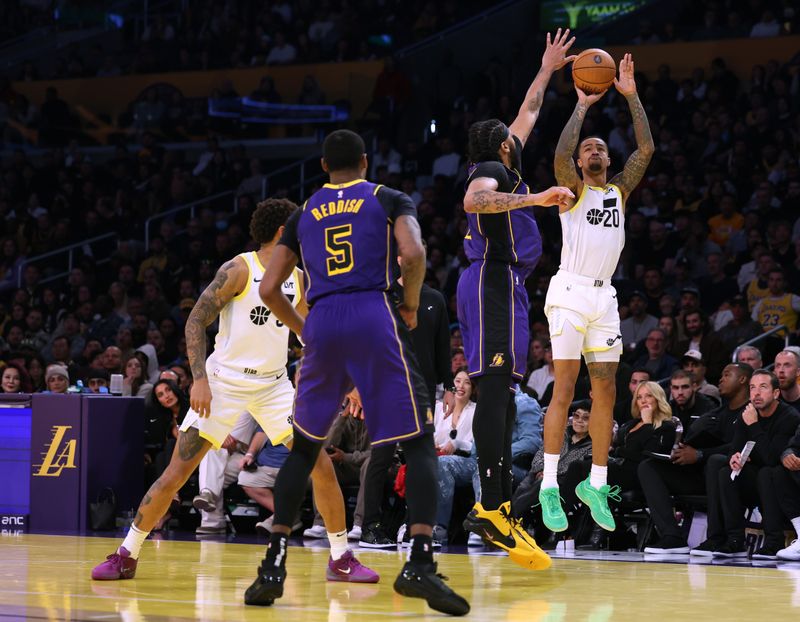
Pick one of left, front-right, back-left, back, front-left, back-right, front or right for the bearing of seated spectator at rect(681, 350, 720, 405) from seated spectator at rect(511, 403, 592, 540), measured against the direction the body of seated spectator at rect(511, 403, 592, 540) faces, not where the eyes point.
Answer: back

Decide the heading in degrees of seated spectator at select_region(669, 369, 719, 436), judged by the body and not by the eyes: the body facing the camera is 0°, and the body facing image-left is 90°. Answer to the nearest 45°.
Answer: approximately 45°

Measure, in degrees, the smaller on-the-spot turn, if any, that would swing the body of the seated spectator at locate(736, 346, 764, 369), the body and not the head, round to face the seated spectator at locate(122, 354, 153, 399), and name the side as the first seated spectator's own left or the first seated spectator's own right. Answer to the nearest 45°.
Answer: approximately 45° to the first seated spectator's own right

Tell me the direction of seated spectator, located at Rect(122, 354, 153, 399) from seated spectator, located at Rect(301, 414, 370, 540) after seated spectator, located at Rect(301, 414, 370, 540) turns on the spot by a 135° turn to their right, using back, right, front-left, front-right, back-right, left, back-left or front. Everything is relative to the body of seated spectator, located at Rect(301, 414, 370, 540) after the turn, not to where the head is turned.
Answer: front-left

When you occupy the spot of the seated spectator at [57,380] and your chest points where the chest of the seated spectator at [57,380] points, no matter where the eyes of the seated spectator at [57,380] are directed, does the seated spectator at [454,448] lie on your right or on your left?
on your left

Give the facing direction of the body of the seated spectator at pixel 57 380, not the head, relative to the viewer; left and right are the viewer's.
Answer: facing the viewer

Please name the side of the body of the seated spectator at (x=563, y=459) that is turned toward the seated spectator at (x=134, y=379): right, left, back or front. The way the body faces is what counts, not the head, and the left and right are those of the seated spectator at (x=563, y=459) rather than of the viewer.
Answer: right

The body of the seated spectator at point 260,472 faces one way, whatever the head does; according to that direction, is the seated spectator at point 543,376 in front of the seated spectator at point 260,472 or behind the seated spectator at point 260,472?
behind

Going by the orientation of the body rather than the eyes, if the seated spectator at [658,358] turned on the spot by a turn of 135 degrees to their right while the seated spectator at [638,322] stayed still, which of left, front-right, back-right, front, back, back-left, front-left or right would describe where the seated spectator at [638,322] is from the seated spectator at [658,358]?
front-right

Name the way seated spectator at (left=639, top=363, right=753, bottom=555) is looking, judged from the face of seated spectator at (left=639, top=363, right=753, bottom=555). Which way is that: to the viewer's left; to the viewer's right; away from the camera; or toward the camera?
to the viewer's left

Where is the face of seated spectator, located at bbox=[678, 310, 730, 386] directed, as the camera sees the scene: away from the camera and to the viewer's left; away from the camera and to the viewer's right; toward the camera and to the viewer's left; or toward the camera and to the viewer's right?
toward the camera and to the viewer's left
